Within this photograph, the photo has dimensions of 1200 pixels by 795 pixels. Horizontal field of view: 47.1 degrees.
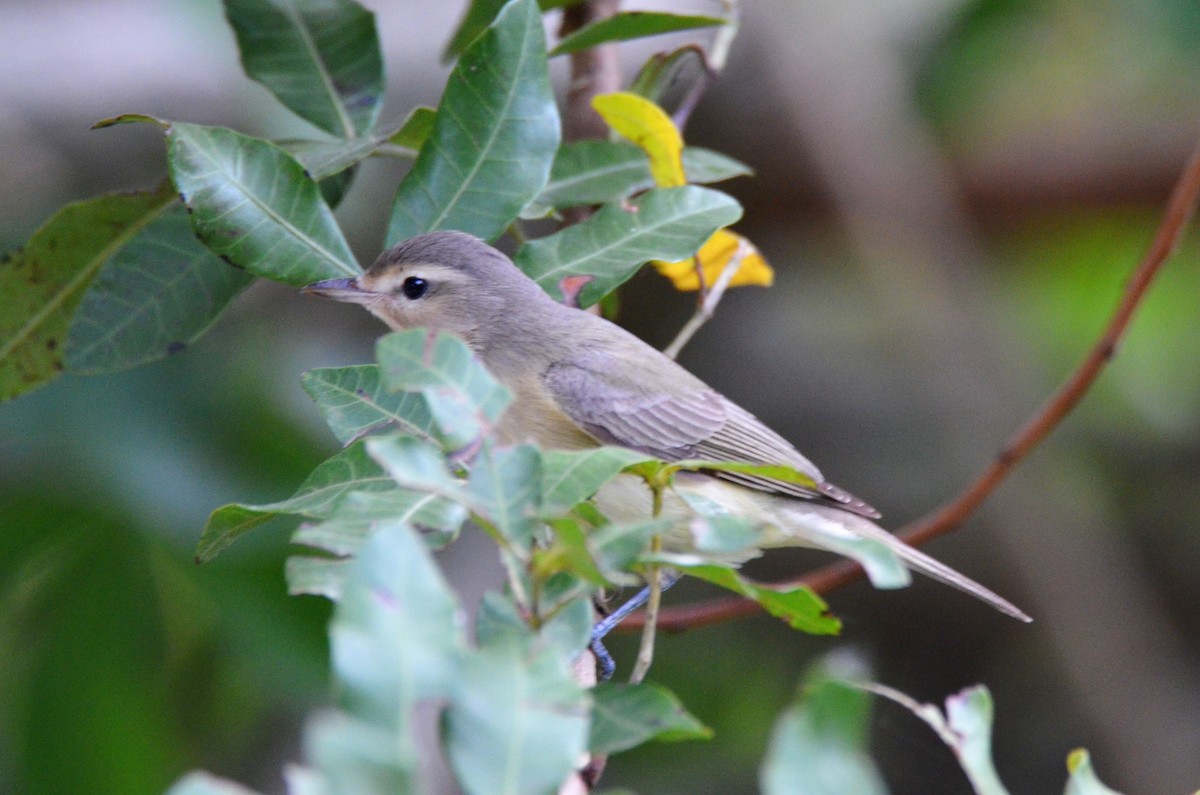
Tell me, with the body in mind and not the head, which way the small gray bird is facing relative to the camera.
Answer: to the viewer's left

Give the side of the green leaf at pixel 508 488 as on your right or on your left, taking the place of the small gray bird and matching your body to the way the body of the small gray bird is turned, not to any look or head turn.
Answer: on your left

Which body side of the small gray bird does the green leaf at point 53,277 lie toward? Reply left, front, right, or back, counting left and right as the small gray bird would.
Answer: front

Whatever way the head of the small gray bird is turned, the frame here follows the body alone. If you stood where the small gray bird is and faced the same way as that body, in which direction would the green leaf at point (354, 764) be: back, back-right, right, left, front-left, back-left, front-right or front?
left

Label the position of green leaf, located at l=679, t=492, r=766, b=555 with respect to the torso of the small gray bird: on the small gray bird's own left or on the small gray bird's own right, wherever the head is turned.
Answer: on the small gray bird's own left

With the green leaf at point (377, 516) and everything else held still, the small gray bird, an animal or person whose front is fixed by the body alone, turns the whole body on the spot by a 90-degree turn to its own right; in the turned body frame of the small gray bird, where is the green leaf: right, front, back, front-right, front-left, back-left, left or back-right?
back

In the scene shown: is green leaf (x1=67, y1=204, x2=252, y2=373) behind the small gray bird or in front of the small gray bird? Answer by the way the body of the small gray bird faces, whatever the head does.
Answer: in front

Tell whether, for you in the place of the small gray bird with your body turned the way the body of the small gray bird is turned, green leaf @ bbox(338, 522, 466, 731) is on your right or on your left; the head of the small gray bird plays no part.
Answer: on your left

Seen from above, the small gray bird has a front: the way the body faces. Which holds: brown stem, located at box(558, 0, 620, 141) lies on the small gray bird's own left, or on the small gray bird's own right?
on the small gray bird's own right

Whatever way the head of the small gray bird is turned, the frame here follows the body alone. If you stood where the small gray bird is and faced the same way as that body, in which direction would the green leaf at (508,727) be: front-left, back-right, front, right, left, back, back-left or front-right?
left

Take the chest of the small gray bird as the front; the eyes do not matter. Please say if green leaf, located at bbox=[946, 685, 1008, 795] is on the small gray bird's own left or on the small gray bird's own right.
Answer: on the small gray bird's own left

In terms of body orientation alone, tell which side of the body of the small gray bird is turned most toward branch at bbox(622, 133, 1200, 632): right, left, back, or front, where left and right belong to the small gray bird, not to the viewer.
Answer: back
